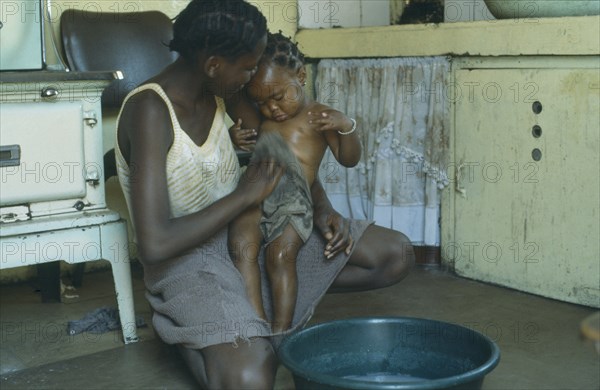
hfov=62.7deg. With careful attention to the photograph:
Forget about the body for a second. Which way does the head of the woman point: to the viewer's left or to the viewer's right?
to the viewer's right

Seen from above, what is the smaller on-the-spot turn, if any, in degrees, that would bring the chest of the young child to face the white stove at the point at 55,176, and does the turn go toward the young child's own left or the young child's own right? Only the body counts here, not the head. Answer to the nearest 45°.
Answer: approximately 45° to the young child's own right

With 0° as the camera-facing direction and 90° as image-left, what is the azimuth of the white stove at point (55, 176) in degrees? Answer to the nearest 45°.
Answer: approximately 0°

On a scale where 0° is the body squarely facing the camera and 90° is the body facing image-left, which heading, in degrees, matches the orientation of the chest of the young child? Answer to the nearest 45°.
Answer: approximately 45°

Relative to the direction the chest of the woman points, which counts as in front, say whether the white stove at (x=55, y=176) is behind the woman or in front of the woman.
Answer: behind

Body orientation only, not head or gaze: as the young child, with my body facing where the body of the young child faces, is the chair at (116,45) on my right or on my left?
on my right

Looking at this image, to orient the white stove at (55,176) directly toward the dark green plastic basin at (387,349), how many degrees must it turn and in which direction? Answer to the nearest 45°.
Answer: approximately 45° to its left

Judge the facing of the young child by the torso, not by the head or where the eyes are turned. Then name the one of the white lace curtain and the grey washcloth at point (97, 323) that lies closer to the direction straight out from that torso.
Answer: the grey washcloth
